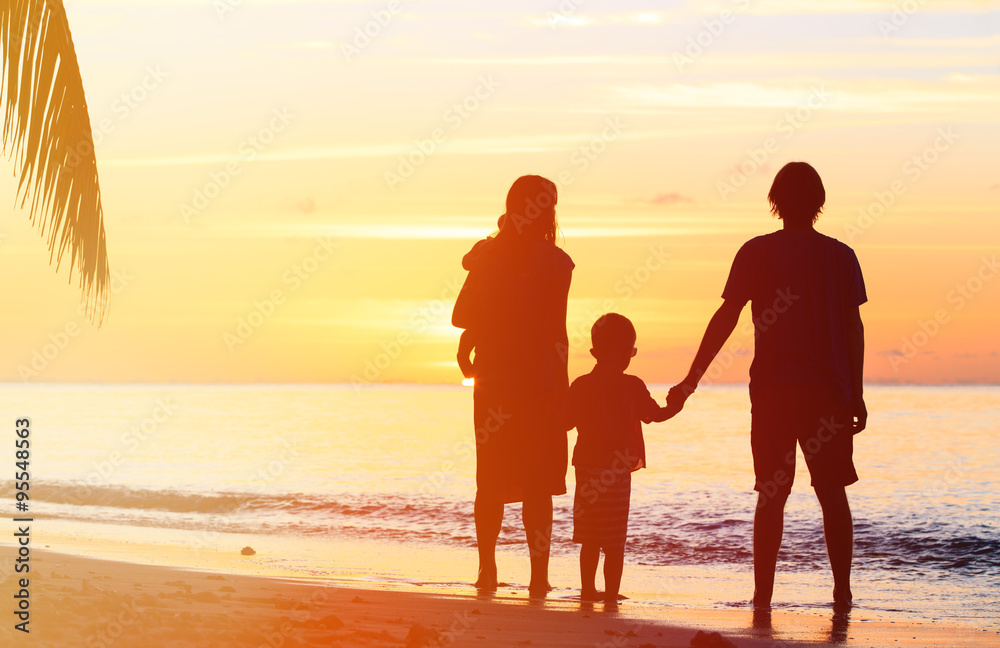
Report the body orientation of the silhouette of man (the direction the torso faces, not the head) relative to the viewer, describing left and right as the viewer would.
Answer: facing away from the viewer

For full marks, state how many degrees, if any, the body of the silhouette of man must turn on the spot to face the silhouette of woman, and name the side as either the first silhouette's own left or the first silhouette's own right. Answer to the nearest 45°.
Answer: approximately 90° to the first silhouette's own left
